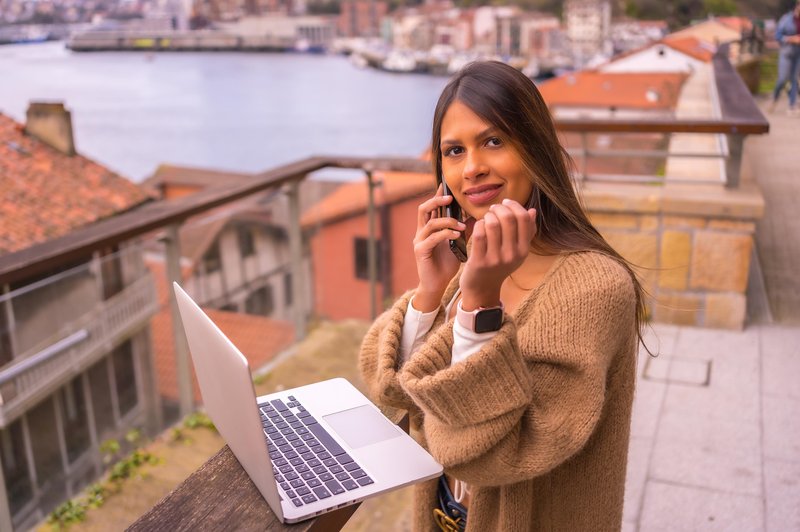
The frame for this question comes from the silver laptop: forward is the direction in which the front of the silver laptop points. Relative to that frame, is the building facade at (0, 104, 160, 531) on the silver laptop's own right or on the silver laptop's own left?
on the silver laptop's own left

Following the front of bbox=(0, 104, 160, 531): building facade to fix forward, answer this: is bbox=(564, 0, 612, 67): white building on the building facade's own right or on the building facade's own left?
on the building facade's own left

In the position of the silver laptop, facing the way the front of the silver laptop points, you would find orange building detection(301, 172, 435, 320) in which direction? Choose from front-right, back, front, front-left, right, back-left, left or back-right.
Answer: front-left

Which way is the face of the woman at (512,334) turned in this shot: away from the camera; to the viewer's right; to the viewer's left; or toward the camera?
toward the camera

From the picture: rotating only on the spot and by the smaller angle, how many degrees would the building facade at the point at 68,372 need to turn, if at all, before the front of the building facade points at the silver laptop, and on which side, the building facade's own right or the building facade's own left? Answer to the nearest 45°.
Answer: approximately 45° to the building facade's own right

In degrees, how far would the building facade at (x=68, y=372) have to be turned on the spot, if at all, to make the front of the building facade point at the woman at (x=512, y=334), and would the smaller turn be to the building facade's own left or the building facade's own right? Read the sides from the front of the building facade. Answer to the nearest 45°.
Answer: approximately 45° to the building facade's own right

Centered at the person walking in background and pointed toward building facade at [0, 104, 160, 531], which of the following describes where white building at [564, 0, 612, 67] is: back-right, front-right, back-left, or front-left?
back-right

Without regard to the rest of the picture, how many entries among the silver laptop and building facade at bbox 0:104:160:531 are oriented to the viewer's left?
0

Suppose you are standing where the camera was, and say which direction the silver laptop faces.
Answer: facing away from the viewer and to the right of the viewer

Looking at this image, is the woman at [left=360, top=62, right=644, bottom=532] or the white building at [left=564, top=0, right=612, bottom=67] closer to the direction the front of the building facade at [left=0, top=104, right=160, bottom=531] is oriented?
the woman
